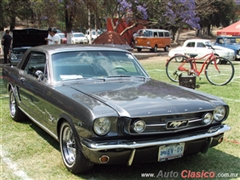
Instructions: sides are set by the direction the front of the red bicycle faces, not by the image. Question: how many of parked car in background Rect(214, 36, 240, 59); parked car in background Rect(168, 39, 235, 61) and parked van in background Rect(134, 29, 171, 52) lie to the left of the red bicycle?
3

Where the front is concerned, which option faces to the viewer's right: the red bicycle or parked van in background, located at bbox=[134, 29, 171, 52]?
the red bicycle

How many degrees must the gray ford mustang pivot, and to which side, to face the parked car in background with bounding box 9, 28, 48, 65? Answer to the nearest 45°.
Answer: approximately 135° to its left

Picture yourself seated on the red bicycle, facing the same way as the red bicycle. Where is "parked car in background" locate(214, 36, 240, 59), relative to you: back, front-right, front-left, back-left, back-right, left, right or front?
left

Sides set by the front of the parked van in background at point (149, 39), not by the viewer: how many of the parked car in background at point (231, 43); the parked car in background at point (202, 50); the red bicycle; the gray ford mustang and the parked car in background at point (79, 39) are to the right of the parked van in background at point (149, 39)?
1

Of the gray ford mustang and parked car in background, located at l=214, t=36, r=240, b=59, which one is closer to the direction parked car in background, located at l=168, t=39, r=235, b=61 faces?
the gray ford mustang

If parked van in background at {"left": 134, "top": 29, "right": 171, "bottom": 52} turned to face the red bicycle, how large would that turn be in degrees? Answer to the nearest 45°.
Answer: approximately 45° to its left

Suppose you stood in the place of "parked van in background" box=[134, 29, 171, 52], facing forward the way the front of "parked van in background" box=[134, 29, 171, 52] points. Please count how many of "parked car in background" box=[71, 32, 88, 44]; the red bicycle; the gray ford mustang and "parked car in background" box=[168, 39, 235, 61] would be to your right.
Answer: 1

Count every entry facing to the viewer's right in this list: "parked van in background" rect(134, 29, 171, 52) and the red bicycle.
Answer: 1

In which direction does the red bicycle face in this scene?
to the viewer's right
